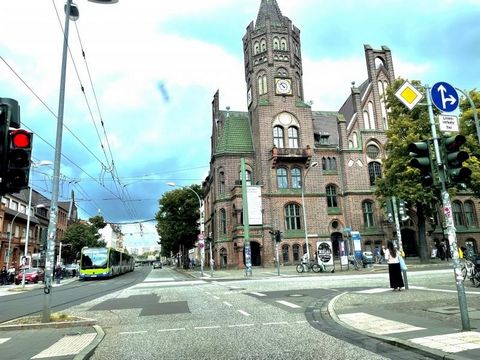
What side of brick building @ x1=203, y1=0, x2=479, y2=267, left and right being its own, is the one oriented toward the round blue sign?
front

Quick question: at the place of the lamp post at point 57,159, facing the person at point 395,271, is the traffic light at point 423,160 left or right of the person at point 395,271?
right

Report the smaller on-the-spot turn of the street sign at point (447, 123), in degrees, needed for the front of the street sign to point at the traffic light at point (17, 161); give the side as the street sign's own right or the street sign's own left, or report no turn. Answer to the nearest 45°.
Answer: approximately 45° to the street sign's own right

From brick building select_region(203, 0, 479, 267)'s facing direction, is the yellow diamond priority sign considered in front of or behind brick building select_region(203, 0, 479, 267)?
in front

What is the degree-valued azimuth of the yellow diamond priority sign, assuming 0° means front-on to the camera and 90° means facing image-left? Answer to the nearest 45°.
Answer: approximately 0°

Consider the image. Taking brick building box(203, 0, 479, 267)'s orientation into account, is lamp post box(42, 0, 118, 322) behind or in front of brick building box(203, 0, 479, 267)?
in front

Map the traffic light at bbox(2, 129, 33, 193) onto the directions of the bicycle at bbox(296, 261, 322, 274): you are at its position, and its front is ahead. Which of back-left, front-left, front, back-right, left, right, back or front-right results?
left

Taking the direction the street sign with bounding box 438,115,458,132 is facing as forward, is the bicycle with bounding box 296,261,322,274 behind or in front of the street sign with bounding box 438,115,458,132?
behind

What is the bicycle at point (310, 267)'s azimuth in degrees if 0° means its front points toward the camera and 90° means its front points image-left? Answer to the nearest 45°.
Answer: approximately 90°

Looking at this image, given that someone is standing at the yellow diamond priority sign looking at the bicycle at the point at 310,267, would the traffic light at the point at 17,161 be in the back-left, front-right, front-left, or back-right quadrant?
back-left

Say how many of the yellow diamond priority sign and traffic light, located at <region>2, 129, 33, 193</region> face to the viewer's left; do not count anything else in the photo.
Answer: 0

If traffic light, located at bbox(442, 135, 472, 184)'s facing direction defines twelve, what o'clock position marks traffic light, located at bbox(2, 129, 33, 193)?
traffic light, located at bbox(2, 129, 33, 193) is roughly at 3 o'clock from traffic light, located at bbox(442, 135, 472, 184).
